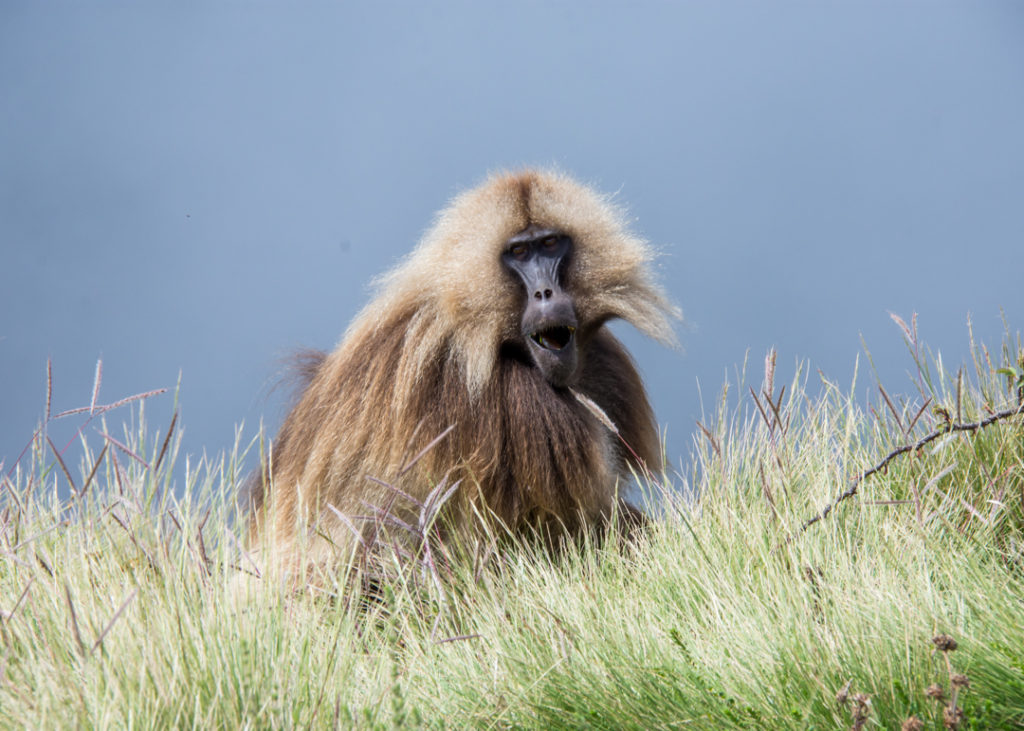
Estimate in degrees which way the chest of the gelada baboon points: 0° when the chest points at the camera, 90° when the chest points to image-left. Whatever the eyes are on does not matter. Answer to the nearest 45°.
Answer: approximately 315°

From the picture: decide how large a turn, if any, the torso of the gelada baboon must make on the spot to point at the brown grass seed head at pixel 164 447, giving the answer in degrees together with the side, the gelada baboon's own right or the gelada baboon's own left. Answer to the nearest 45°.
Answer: approximately 90° to the gelada baboon's own right
